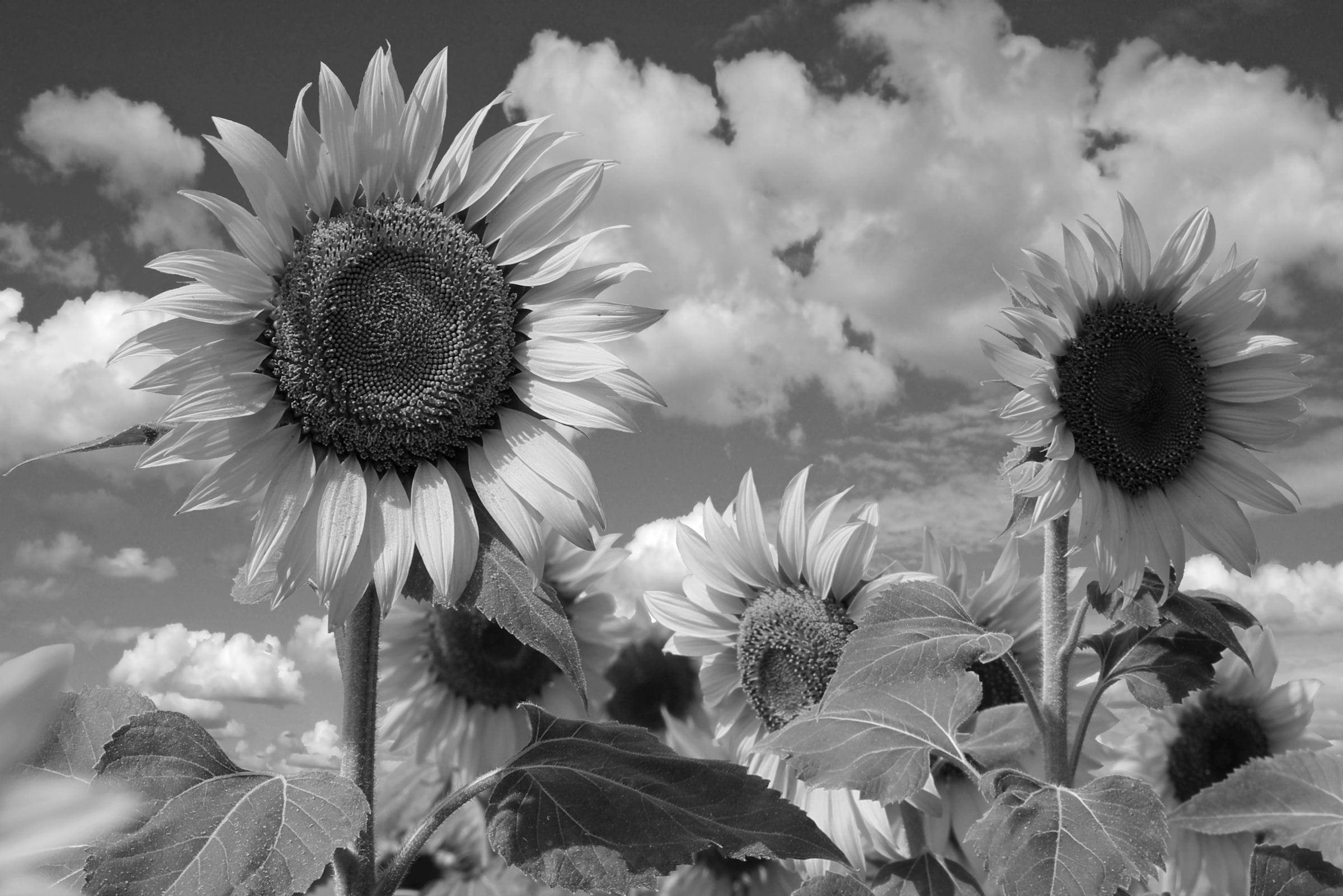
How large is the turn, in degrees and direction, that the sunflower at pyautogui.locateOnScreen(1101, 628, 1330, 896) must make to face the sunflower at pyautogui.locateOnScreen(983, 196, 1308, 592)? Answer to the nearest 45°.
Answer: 0° — it already faces it

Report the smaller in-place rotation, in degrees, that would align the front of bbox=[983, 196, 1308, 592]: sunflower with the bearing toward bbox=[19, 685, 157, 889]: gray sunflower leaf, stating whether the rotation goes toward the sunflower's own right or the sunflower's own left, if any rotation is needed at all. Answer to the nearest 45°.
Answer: approximately 90° to the sunflower's own right

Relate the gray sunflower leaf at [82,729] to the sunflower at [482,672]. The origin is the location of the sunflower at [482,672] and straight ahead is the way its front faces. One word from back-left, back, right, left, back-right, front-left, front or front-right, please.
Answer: front-right

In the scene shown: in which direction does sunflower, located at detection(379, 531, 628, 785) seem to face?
toward the camera

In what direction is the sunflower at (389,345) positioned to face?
toward the camera

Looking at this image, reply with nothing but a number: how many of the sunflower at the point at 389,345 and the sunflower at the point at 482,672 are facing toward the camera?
2

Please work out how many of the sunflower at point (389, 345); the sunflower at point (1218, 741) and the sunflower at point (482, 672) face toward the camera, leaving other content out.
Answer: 3

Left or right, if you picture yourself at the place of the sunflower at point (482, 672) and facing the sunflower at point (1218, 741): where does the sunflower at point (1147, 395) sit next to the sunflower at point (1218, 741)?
right

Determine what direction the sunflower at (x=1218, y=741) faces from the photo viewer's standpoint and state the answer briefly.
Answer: facing the viewer

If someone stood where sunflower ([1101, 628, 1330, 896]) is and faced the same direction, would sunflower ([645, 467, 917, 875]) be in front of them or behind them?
in front

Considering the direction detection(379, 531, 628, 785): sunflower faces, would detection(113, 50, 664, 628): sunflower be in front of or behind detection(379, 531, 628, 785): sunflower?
in front
